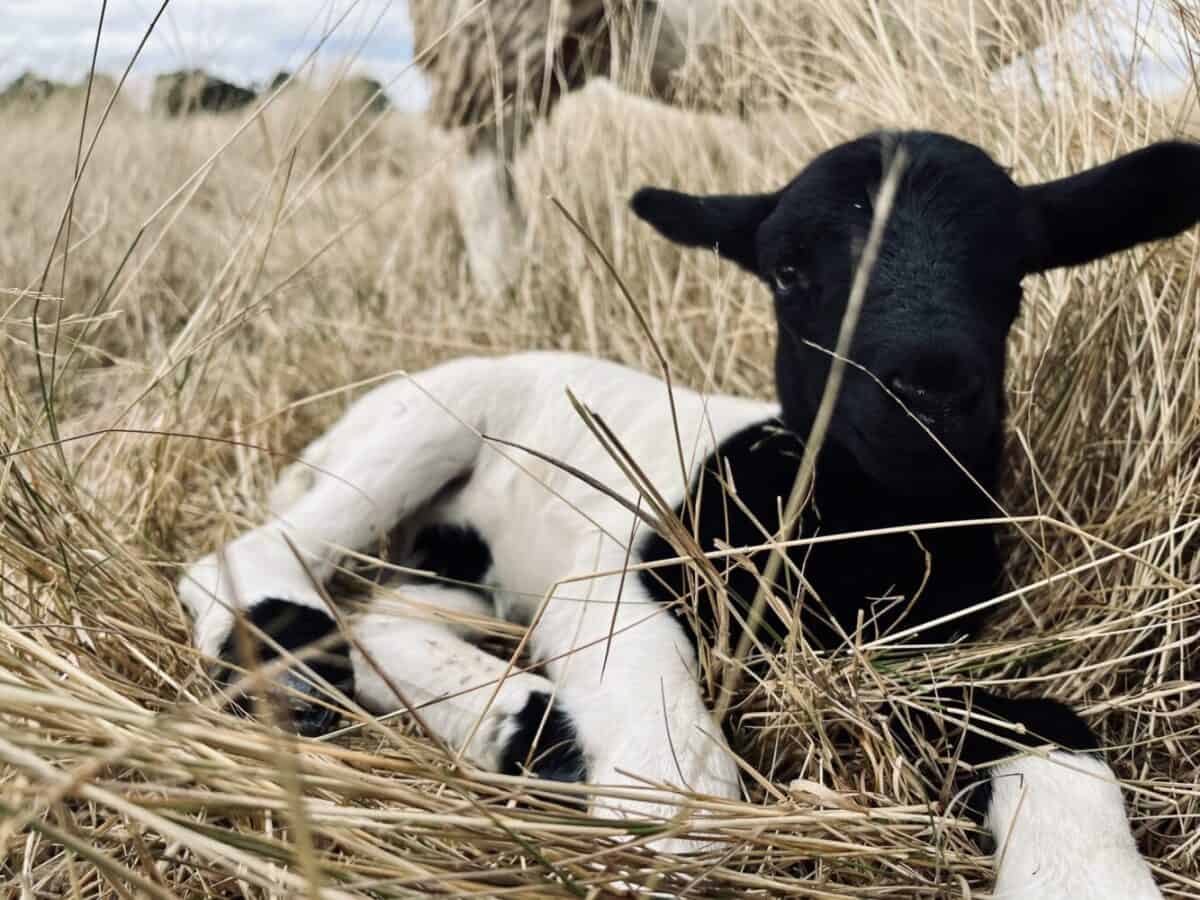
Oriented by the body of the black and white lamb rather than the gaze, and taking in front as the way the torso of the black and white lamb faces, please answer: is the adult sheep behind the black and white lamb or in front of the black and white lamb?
behind

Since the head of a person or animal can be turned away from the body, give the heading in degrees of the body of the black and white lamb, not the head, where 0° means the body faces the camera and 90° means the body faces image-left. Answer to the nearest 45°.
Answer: approximately 315°
